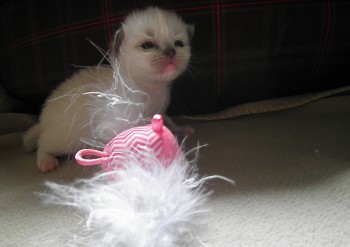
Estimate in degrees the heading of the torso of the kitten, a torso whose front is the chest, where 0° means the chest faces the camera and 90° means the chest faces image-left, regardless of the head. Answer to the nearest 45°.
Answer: approximately 315°

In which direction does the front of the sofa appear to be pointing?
toward the camera
